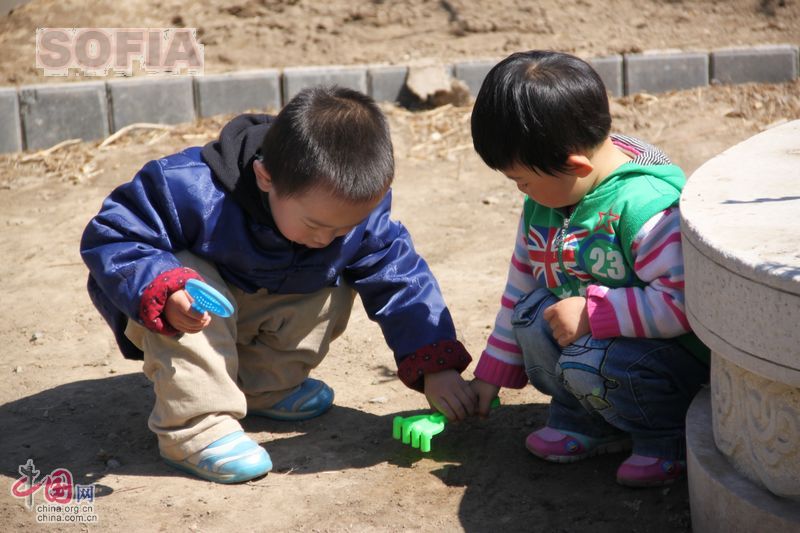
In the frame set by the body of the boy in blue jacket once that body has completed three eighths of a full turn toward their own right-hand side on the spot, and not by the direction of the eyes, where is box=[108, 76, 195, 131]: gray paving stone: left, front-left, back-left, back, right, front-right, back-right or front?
right

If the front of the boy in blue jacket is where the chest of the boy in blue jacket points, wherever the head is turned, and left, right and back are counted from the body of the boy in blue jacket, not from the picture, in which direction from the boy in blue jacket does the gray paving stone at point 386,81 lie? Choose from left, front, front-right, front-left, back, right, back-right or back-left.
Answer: back-left

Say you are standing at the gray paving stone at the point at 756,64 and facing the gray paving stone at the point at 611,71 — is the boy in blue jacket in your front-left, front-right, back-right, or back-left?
front-left

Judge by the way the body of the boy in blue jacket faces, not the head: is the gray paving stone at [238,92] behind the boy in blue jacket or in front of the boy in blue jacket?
behind

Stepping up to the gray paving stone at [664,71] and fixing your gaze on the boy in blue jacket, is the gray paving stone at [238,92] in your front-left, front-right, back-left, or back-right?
front-right

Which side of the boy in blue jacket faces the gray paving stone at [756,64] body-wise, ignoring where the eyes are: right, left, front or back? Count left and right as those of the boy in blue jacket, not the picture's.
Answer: left

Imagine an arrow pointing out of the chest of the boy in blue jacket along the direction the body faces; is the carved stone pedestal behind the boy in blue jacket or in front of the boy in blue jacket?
in front

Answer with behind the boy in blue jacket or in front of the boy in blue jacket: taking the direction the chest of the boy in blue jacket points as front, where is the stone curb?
behind

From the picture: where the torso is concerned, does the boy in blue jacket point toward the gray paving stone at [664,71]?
no

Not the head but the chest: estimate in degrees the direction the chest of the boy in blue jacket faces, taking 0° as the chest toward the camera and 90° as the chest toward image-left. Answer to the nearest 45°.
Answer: approximately 315°

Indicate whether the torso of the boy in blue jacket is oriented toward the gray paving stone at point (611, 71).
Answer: no

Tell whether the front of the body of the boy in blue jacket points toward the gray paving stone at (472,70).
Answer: no

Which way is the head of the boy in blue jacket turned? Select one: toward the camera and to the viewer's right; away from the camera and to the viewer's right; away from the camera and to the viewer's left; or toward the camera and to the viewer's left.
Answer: toward the camera and to the viewer's right
